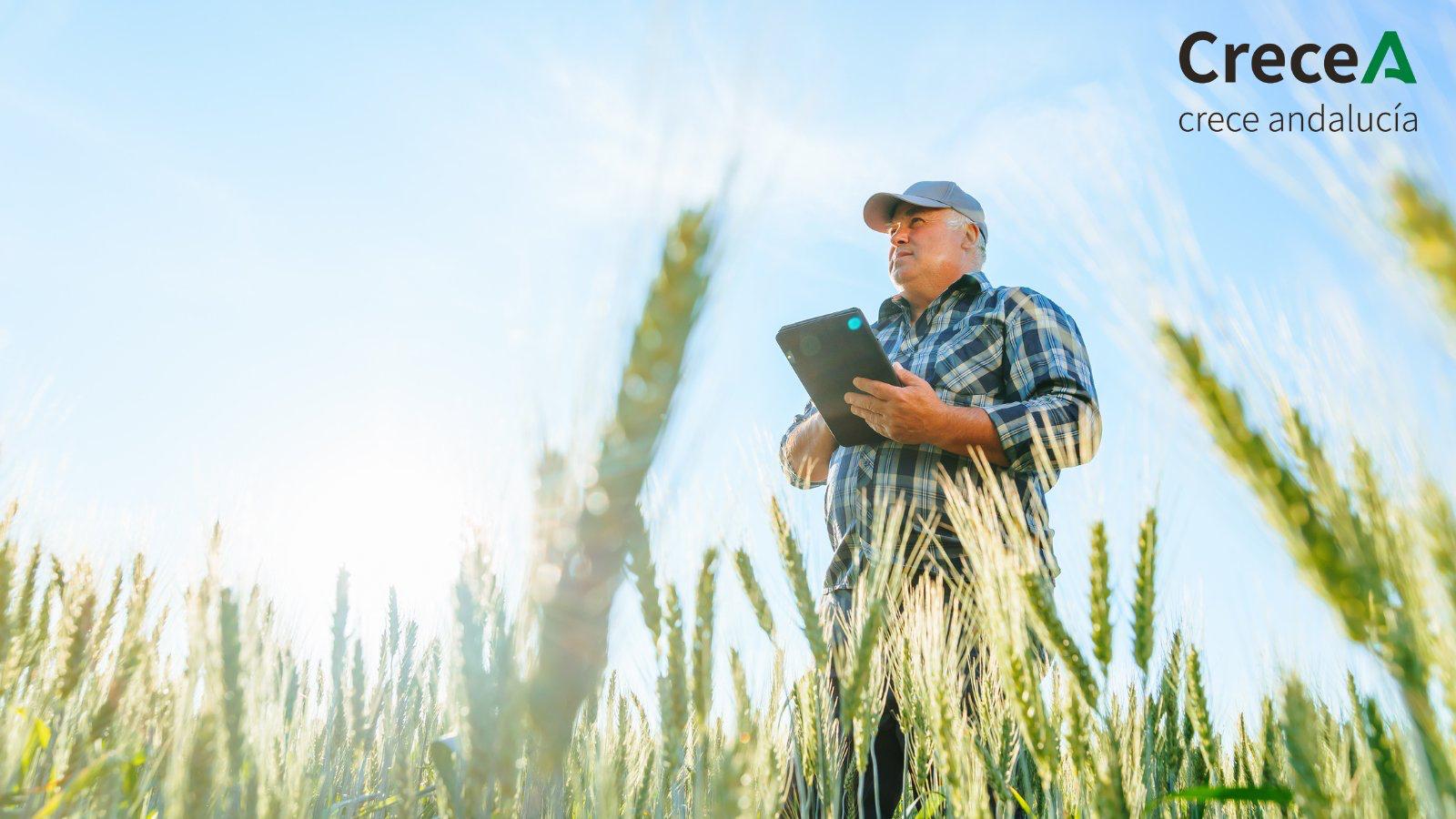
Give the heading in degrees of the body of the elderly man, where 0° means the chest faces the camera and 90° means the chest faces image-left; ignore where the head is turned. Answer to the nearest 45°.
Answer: approximately 45°

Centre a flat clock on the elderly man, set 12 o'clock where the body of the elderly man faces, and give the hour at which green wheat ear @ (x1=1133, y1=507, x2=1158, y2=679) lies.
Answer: The green wheat ear is roughly at 10 o'clock from the elderly man.

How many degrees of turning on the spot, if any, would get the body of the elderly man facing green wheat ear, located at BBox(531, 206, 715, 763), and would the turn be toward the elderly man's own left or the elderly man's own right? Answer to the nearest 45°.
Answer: approximately 45° to the elderly man's own left

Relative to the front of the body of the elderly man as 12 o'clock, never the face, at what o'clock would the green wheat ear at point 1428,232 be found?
The green wheat ear is roughly at 10 o'clock from the elderly man.
